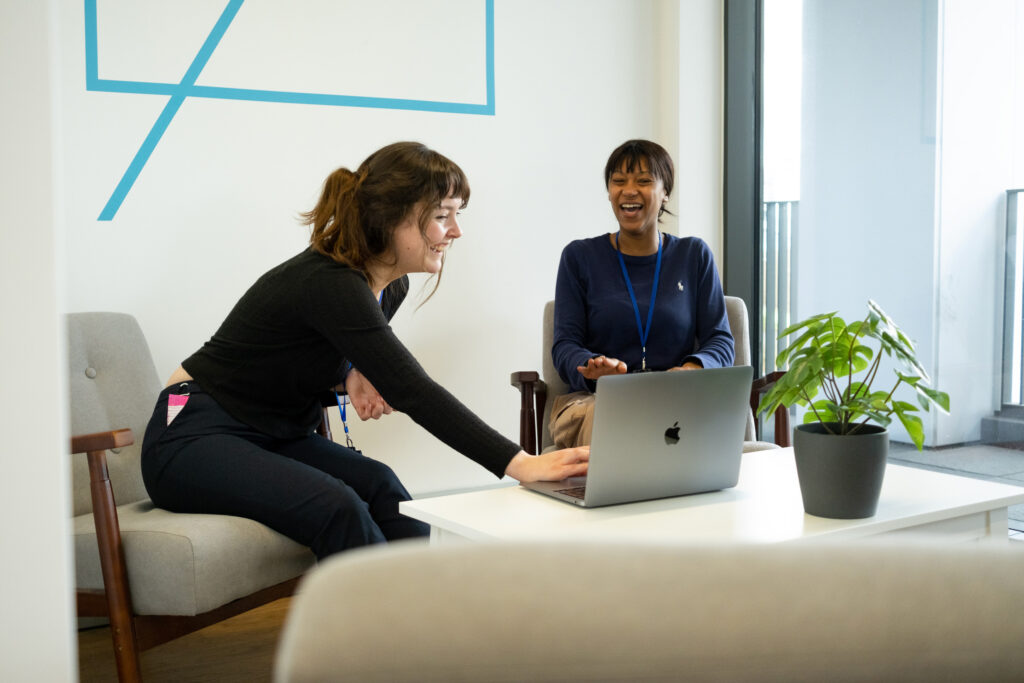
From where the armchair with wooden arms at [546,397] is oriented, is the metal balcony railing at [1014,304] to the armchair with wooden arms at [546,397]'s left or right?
on its left

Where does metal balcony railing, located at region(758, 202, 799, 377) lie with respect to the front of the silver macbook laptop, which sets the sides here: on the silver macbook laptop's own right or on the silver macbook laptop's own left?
on the silver macbook laptop's own right

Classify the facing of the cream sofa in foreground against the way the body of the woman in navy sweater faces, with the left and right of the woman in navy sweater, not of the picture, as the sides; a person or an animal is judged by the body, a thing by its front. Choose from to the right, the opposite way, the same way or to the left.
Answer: the opposite way

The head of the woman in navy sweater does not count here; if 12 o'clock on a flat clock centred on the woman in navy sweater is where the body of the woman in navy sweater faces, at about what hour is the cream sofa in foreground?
The cream sofa in foreground is roughly at 12 o'clock from the woman in navy sweater.

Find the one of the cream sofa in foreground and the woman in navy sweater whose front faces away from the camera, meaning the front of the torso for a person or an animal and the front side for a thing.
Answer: the cream sofa in foreground

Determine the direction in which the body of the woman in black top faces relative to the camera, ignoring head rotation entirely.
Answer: to the viewer's right

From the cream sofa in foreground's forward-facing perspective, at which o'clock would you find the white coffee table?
The white coffee table is roughly at 12 o'clock from the cream sofa in foreground.

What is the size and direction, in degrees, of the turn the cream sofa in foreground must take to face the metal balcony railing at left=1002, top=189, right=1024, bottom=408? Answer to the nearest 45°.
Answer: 0° — it already faces it

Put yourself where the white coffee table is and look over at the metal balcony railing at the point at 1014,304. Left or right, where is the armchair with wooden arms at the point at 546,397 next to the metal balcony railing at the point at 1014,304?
left

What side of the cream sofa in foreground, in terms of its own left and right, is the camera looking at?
back

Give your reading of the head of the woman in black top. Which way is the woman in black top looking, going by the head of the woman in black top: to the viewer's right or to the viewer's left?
to the viewer's right

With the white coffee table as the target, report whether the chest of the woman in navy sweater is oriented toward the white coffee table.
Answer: yes
